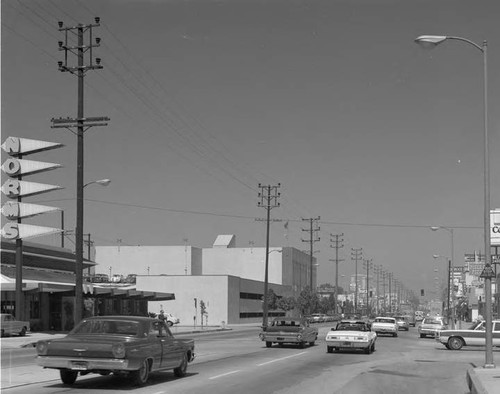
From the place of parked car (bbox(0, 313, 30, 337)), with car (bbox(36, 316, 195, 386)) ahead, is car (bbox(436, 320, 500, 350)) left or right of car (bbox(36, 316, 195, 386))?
left

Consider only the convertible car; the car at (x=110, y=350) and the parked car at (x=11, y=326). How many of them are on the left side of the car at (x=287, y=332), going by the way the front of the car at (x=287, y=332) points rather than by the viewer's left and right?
1

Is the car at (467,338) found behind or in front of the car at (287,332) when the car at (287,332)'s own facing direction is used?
in front

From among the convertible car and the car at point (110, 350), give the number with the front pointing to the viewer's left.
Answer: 0
